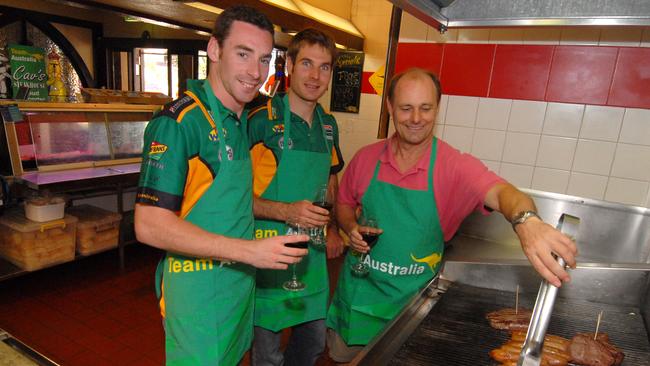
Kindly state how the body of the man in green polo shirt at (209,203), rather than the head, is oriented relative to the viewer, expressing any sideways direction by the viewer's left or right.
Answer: facing the viewer and to the right of the viewer

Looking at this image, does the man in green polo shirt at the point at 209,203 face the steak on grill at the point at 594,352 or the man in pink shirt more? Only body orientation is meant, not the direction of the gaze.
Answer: the steak on grill

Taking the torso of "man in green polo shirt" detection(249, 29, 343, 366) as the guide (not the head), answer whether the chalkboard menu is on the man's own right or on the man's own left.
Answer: on the man's own left

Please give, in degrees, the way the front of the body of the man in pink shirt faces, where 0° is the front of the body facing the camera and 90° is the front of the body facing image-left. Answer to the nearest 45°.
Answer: approximately 0°

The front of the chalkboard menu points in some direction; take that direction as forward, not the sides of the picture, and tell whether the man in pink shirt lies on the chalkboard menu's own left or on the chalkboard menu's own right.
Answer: on the chalkboard menu's own left

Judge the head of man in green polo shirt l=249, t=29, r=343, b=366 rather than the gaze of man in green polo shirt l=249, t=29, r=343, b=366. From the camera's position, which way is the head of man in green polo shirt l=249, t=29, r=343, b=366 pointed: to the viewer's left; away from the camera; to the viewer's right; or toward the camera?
toward the camera

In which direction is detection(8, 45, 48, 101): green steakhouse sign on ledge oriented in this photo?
toward the camera

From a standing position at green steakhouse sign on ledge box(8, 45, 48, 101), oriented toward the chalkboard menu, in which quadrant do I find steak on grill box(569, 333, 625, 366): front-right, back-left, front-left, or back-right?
front-right

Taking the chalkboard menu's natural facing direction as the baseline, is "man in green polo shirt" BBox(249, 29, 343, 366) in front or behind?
in front

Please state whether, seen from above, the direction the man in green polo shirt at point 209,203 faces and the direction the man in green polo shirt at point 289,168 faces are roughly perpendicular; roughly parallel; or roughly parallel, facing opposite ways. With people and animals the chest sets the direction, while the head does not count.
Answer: roughly parallel

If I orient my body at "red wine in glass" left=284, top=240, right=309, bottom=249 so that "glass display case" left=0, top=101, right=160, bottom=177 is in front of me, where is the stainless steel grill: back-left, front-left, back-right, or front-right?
back-right

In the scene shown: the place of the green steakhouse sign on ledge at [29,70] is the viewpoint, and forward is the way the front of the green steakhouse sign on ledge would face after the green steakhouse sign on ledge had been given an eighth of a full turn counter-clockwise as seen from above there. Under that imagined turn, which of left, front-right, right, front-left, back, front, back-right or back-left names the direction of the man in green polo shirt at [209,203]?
front-right

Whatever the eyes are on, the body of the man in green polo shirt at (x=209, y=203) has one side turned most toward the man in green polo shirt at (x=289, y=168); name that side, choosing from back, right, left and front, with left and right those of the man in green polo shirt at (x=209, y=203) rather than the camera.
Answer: left
